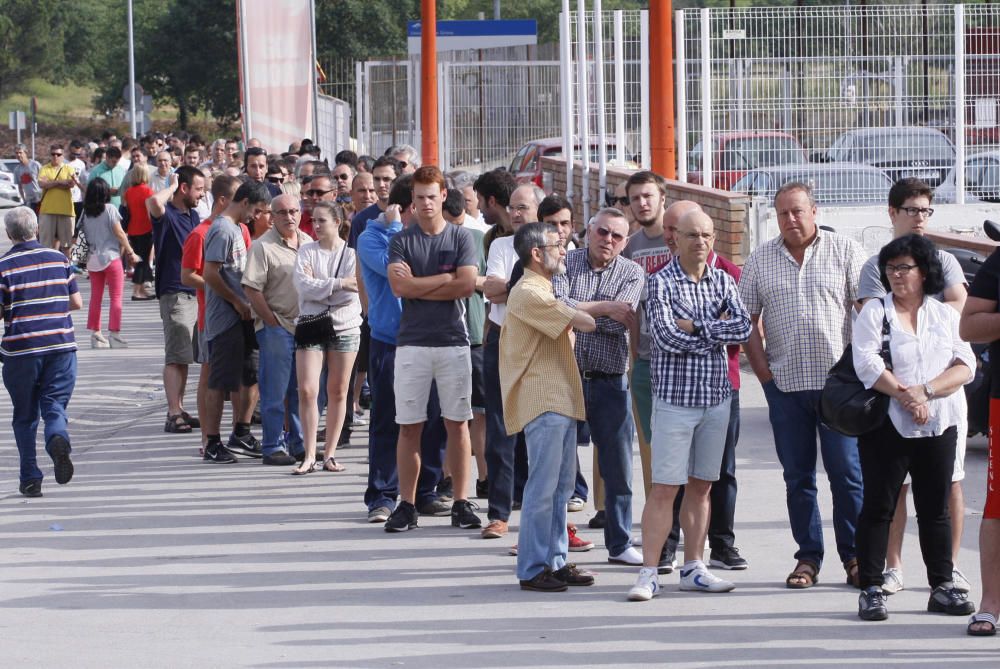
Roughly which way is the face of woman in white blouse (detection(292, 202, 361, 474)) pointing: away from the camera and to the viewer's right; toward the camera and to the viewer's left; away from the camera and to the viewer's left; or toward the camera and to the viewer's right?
toward the camera and to the viewer's left

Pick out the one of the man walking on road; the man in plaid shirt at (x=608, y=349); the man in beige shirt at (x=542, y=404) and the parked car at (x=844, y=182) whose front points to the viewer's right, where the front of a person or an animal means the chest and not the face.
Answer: the man in beige shirt

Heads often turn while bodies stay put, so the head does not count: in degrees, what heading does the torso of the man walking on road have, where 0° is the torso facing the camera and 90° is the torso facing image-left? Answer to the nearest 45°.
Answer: approximately 180°

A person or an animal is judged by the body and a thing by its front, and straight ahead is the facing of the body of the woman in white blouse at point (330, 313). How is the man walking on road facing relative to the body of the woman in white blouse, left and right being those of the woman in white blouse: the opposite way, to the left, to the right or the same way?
the opposite way

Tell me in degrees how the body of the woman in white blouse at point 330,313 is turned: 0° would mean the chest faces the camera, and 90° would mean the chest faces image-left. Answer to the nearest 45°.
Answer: approximately 0°

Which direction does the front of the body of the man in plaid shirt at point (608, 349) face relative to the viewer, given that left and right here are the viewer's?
facing the viewer

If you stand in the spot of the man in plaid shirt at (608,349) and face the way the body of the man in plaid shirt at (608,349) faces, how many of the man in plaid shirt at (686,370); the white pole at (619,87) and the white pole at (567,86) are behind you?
2

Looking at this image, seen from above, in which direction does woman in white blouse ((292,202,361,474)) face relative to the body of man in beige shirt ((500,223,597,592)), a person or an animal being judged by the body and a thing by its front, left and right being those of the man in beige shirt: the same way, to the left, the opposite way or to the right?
to the right

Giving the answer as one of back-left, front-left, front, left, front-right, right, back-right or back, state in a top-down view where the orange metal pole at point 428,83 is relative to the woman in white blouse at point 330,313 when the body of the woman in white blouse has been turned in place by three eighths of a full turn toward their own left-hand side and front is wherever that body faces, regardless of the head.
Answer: front-left
